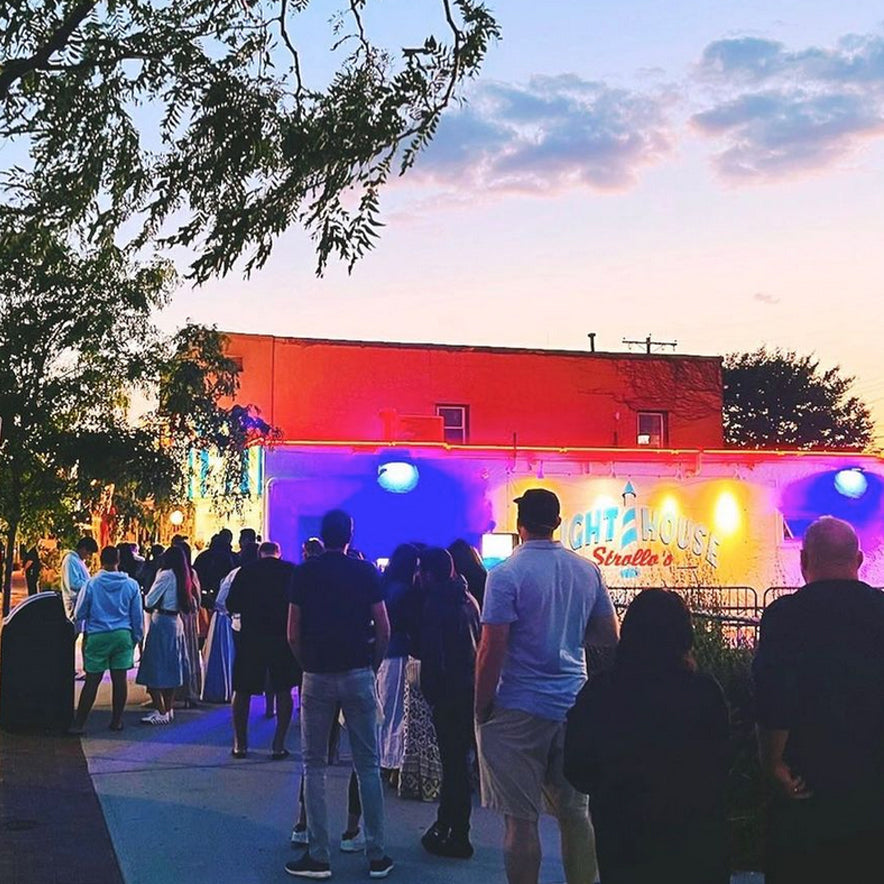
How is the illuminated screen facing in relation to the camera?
toward the camera

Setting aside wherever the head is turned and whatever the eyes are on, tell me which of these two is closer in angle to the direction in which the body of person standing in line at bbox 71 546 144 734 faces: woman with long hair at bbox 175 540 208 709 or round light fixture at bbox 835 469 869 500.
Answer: the woman with long hair

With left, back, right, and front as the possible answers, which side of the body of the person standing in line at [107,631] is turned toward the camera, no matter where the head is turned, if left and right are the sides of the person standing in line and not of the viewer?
back

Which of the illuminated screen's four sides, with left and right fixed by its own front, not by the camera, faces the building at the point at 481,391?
back

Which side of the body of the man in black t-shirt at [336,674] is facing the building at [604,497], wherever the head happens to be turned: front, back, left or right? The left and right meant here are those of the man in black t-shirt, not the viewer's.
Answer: front

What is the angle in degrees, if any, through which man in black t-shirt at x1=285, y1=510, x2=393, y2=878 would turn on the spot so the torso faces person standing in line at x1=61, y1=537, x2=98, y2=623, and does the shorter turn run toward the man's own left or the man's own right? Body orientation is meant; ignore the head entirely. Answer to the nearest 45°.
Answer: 0° — they already face them

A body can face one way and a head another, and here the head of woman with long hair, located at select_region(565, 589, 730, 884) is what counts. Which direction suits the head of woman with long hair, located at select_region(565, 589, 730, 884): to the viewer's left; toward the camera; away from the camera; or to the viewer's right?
away from the camera

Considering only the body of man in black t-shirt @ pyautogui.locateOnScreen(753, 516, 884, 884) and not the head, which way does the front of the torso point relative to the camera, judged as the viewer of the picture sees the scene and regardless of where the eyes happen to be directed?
away from the camera

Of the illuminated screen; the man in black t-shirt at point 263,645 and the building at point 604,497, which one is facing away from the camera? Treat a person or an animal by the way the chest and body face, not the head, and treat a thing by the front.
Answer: the man in black t-shirt

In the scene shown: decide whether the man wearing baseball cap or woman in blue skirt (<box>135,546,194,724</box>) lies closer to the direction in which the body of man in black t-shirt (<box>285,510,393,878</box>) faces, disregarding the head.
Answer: the woman in blue skirt

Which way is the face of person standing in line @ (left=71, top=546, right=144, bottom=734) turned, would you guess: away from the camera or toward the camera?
away from the camera

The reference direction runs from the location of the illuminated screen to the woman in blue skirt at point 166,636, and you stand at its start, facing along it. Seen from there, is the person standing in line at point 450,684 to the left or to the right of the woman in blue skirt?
left

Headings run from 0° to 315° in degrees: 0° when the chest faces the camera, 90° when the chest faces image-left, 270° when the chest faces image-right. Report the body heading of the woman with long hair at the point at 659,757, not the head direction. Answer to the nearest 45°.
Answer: approximately 180°

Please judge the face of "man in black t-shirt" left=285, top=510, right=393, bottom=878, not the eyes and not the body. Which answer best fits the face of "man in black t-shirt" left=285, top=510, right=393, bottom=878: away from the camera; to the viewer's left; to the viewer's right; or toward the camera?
away from the camera

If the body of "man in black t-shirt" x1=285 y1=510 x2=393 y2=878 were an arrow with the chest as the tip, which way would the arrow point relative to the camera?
away from the camera

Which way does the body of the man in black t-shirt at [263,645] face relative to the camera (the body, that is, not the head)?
away from the camera
